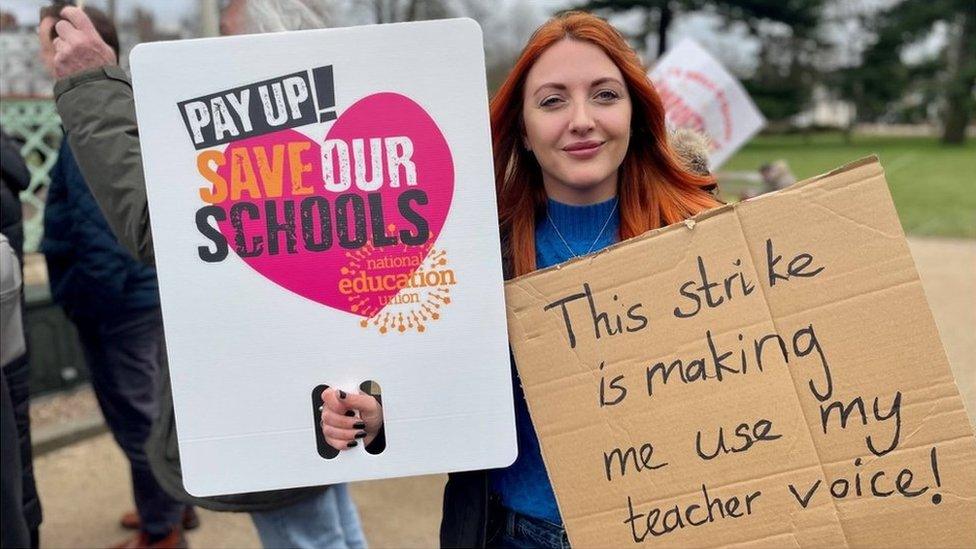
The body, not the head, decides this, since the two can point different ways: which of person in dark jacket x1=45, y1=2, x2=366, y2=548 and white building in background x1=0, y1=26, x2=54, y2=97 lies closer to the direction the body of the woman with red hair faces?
the person in dark jacket

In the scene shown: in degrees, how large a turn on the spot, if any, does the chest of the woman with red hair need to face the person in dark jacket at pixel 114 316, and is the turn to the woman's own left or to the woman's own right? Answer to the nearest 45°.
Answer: approximately 135° to the woman's own right

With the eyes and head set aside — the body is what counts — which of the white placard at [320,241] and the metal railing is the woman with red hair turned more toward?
the white placard

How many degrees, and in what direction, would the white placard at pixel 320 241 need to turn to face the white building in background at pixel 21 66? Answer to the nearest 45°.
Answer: approximately 135° to its right

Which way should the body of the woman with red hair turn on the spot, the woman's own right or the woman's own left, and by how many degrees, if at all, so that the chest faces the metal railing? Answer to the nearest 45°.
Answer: approximately 135° to the woman's own right

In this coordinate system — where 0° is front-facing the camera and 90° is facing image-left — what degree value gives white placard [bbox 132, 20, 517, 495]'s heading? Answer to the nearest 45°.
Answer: approximately 0°

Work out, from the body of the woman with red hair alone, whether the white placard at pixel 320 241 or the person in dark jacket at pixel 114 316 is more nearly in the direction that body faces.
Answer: the white placard

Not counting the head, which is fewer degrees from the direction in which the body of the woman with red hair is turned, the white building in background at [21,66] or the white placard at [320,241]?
the white placard

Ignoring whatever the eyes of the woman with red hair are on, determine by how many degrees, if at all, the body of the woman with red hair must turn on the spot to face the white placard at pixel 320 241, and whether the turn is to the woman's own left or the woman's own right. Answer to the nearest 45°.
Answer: approximately 45° to the woman's own right

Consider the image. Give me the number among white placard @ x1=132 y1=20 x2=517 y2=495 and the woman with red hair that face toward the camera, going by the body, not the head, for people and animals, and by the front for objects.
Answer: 2

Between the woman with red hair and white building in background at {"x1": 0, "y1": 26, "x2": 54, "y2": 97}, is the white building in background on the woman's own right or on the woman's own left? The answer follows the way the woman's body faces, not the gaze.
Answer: on the woman's own right

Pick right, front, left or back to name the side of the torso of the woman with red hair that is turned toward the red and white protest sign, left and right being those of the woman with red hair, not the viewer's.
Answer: back

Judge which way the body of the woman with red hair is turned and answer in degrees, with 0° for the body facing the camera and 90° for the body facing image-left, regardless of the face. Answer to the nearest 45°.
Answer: approximately 0°
